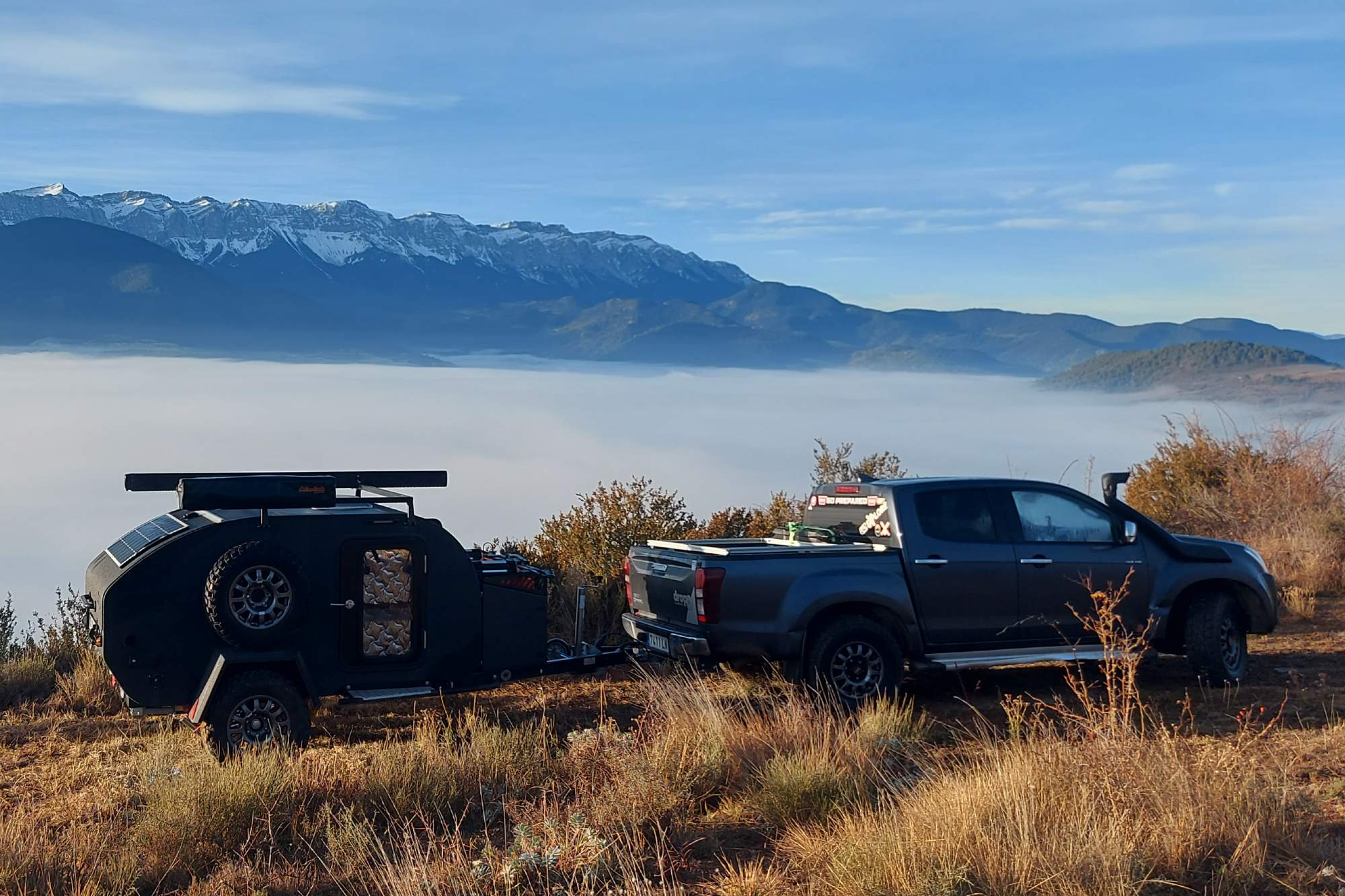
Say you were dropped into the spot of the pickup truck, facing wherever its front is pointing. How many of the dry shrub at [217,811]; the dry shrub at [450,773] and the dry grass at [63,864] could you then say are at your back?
3

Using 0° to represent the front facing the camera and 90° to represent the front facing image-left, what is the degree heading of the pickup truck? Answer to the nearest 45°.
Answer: approximately 225°

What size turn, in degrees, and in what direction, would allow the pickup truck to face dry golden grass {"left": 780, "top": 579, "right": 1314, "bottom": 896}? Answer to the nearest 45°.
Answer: approximately 135° to its right

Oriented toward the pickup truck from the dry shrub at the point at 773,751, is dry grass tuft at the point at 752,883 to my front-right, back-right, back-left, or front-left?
back-right

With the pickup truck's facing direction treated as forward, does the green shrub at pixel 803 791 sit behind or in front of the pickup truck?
behind

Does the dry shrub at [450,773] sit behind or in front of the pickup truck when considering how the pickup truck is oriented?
behind

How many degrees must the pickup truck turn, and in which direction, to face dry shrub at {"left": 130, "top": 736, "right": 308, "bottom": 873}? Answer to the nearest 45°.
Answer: approximately 180°

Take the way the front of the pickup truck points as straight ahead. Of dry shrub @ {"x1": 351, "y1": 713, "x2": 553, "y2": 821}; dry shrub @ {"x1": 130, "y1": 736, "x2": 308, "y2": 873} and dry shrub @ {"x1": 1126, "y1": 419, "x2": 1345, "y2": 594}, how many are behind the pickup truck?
2

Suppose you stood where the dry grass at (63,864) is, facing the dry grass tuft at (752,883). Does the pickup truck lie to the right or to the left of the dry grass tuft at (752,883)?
left

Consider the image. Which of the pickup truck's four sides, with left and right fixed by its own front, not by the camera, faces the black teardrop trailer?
back

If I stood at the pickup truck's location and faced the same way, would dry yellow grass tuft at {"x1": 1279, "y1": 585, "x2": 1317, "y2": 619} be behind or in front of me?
in front

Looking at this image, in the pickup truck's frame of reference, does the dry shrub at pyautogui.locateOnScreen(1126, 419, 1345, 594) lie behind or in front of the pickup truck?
in front

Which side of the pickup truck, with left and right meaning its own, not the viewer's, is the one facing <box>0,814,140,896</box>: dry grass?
back
